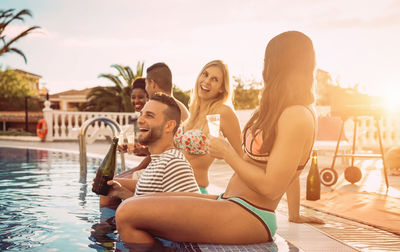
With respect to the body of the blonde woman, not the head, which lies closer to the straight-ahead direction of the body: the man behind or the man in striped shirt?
the man in striped shirt

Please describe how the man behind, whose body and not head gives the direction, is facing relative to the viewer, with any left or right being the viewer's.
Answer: facing away from the viewer and to the left of the viewer

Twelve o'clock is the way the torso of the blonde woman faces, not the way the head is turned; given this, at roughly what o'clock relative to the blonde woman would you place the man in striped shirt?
The man in striped shirt is roughly at 11 o'clock from the blonde woman.

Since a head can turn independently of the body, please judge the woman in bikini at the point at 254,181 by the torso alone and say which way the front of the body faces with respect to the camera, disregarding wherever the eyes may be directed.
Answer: to the viewer's left

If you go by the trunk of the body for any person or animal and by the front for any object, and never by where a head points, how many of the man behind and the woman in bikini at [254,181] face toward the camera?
0

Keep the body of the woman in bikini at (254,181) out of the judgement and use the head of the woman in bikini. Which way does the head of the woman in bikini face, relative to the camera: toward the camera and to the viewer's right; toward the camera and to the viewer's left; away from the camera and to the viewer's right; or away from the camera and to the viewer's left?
away from the camera and to the viewer's left

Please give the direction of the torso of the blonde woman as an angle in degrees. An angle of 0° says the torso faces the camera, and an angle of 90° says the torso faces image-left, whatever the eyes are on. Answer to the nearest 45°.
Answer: approximately 45°

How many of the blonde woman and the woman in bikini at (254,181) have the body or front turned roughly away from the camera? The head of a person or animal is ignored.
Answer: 0

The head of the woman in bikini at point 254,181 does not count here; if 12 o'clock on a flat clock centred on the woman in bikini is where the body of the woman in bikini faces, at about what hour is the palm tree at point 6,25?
The palm tree is roughly at 2 o'clock from the woman in bikini.

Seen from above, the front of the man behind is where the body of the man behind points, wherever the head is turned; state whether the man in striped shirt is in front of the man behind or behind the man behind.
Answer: behind

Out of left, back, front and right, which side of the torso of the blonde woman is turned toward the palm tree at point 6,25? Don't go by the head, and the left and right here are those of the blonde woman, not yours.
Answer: right
